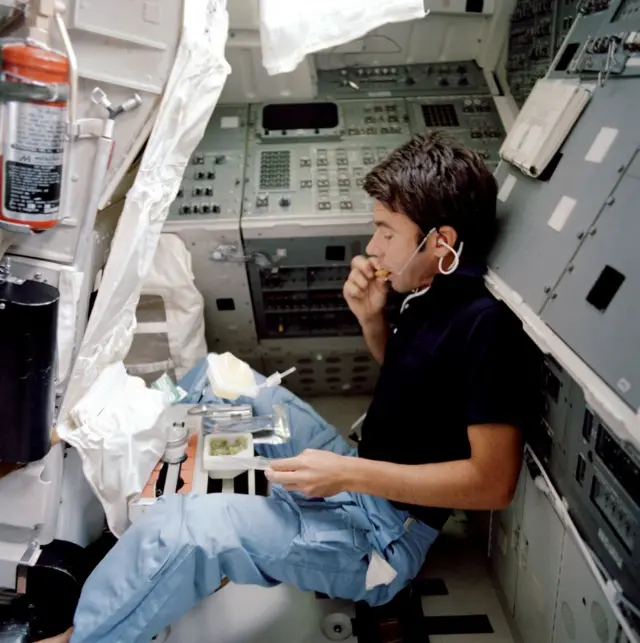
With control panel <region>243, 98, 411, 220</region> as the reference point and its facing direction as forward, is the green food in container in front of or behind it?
in front

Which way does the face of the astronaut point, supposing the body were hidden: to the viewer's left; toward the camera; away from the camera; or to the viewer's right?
to the viewer's left

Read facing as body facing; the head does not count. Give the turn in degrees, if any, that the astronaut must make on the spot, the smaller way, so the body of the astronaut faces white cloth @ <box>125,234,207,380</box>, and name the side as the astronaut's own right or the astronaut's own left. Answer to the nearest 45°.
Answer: approximately 45° to the astronaut's own right

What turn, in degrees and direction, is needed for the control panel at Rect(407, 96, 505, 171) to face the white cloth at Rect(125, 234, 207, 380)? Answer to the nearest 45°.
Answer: approximately 45° to its right

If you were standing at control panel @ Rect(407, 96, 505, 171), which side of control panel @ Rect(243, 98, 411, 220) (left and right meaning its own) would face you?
left

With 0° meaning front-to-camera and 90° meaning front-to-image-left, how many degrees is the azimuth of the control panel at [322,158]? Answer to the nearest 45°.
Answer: approximately 0°

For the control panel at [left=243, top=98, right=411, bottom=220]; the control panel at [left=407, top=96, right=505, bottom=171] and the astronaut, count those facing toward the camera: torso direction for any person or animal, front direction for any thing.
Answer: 2

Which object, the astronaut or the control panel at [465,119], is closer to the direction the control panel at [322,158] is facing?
the astronaut

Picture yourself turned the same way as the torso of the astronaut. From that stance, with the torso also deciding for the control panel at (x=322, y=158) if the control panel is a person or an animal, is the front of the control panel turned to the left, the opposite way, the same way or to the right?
to the left

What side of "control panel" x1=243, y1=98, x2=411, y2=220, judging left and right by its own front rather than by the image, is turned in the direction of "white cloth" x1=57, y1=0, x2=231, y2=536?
front

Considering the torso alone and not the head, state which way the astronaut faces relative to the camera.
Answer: to the viewer's left
